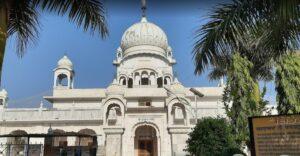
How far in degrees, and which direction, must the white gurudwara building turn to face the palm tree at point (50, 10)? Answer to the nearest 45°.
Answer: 0° — it already faces it

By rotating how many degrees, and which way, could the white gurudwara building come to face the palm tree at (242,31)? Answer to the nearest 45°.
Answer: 0° — it already faces it

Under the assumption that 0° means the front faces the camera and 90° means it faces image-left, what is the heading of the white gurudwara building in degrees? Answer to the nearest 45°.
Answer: approximately 0°

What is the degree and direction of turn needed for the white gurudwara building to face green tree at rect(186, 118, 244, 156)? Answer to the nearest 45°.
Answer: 0° — it already faces it

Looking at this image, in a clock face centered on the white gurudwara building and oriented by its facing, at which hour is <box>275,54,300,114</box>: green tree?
The green tree is roughly at 11 o'clock from the white gurudwara building.
